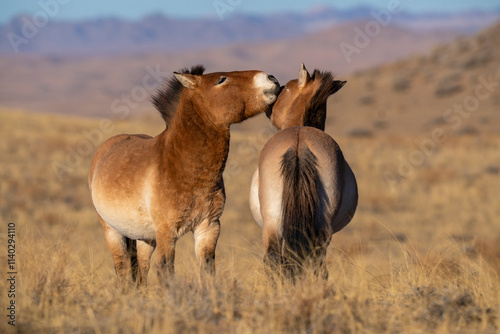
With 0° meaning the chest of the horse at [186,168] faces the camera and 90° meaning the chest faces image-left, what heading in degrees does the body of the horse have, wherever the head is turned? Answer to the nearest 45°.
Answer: approximately 315°

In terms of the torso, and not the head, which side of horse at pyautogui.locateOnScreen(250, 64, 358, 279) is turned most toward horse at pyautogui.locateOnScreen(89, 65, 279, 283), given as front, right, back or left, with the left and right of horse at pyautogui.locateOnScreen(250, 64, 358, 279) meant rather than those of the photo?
left

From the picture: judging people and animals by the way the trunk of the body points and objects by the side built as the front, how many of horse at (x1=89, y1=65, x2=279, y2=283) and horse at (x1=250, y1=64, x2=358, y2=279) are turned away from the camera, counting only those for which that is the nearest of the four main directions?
1

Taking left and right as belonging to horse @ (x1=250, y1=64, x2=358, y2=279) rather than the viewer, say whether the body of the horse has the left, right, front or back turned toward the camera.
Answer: back

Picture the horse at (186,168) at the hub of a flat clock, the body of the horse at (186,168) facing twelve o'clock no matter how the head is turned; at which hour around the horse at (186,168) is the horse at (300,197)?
the horse at (300,197) is roughly at 10 o'clock from the horse at (186,168).

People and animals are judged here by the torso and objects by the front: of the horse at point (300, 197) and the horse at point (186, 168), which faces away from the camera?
the horse at point (300, 197)
